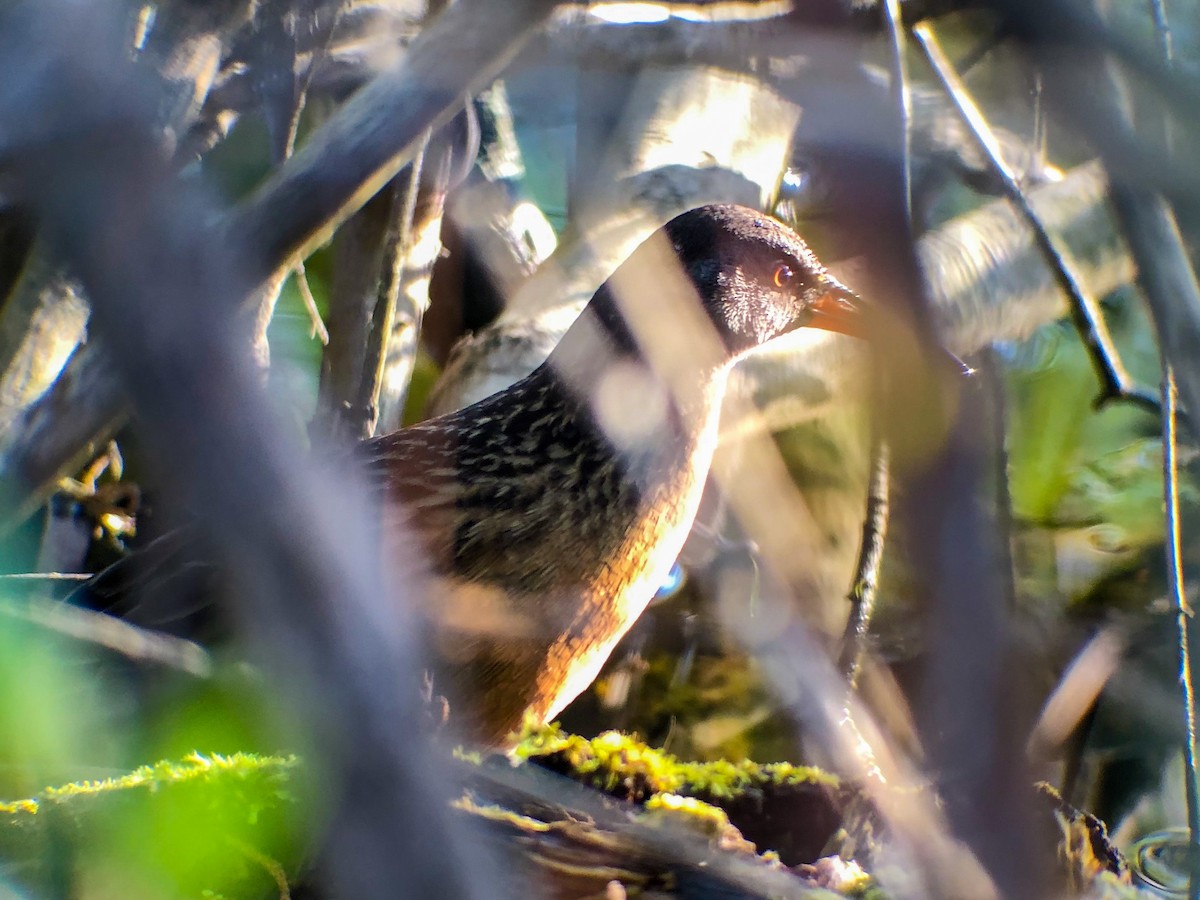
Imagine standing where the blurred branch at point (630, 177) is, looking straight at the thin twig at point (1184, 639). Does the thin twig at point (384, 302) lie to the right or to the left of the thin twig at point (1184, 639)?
right

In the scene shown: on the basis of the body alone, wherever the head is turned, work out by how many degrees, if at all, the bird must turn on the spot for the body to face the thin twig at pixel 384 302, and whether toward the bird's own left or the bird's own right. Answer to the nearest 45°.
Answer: approximately 135° to the bird's own left

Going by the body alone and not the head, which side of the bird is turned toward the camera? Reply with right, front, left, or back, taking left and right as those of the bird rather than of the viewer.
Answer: right

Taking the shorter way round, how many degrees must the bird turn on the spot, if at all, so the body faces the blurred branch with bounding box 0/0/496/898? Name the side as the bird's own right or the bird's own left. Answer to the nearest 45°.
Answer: approximately 90° to the bird's own right

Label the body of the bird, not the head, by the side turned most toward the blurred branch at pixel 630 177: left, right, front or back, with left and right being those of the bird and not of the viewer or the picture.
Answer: left

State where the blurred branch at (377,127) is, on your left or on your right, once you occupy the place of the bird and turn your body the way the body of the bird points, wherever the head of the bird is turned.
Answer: on your right
